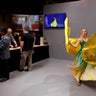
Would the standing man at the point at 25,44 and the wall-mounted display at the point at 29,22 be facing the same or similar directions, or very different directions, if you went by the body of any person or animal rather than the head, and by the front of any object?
very different directions

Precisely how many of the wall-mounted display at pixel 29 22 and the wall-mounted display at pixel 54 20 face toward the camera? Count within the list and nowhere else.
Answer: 2

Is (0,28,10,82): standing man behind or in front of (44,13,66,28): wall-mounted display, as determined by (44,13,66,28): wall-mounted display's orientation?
in front

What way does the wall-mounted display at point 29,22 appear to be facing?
toward the camera

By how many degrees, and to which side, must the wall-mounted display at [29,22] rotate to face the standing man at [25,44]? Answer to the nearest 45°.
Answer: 0° — it already faces them

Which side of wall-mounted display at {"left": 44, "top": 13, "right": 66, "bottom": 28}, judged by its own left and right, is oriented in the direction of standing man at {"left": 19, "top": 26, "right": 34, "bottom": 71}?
front

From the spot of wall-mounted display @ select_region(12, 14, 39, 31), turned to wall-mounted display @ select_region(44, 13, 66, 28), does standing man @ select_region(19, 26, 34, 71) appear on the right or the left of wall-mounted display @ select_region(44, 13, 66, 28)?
right

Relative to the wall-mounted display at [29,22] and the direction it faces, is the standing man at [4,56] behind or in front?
in front

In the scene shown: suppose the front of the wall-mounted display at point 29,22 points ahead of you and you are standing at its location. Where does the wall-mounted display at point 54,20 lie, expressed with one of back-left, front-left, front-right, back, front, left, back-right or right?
front-left
